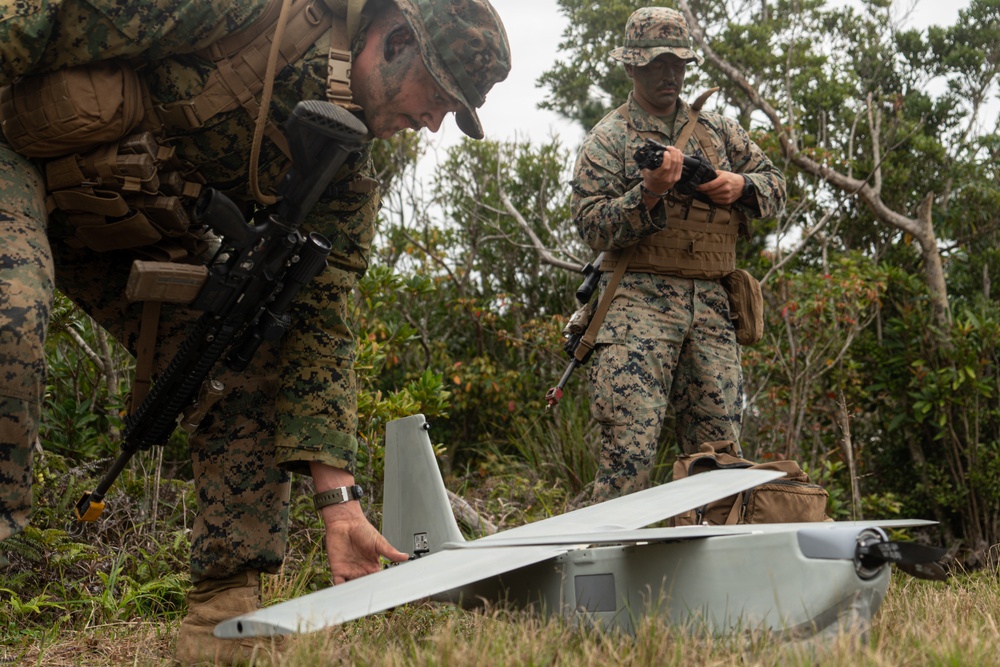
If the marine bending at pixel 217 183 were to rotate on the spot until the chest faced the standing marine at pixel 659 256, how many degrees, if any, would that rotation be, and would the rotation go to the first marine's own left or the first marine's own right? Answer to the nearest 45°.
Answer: approximately 45° to the first marine's own left

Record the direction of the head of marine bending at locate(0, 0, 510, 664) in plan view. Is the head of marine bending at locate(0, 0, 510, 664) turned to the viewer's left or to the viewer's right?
to the viewer's right

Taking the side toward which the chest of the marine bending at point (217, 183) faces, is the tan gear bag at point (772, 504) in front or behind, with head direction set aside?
in front

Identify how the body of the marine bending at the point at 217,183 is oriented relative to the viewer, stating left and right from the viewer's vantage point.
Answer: facing to the right of the viewer
